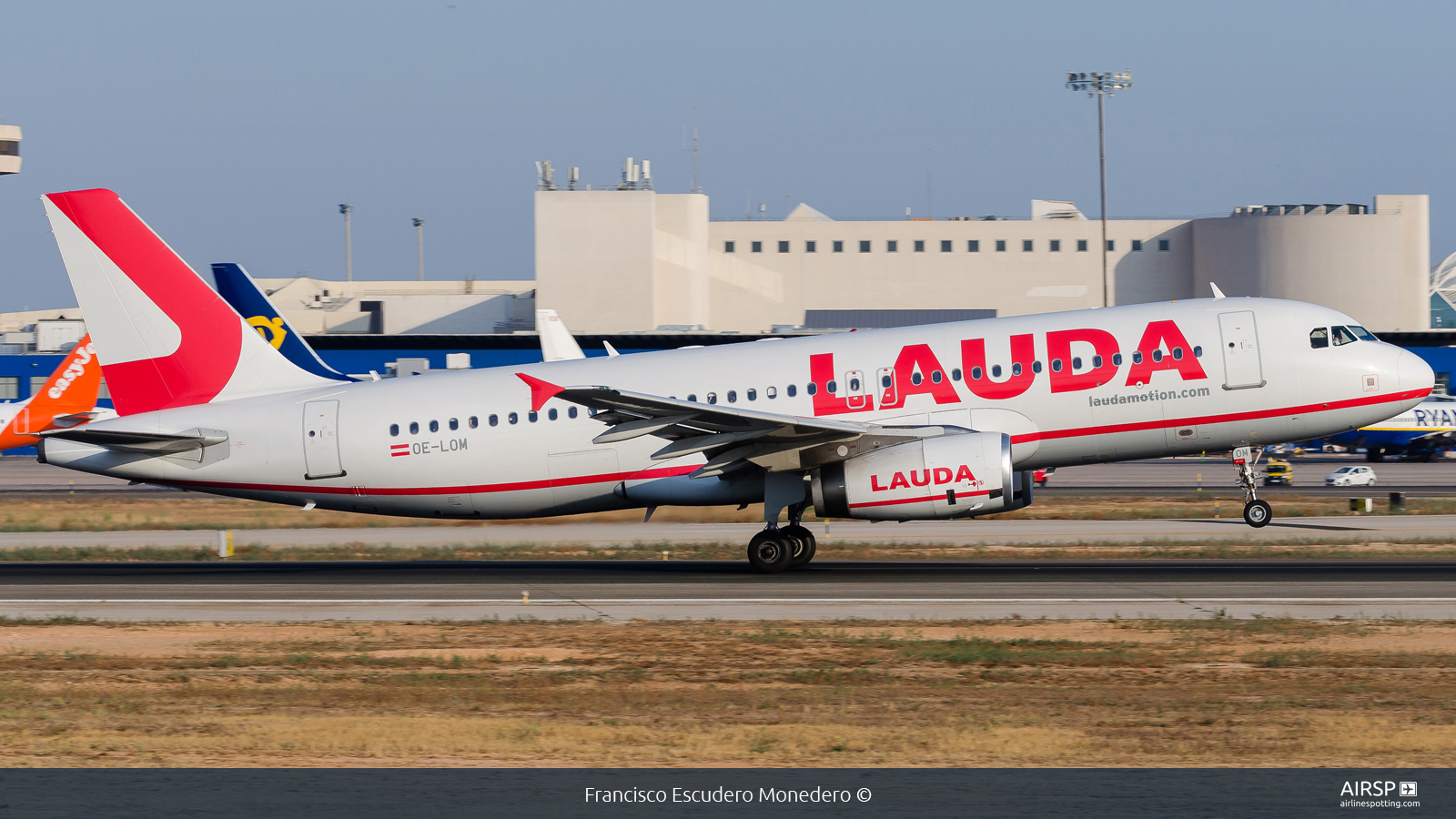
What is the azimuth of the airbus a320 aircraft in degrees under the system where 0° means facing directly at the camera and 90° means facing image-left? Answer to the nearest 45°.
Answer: approximately 270°
